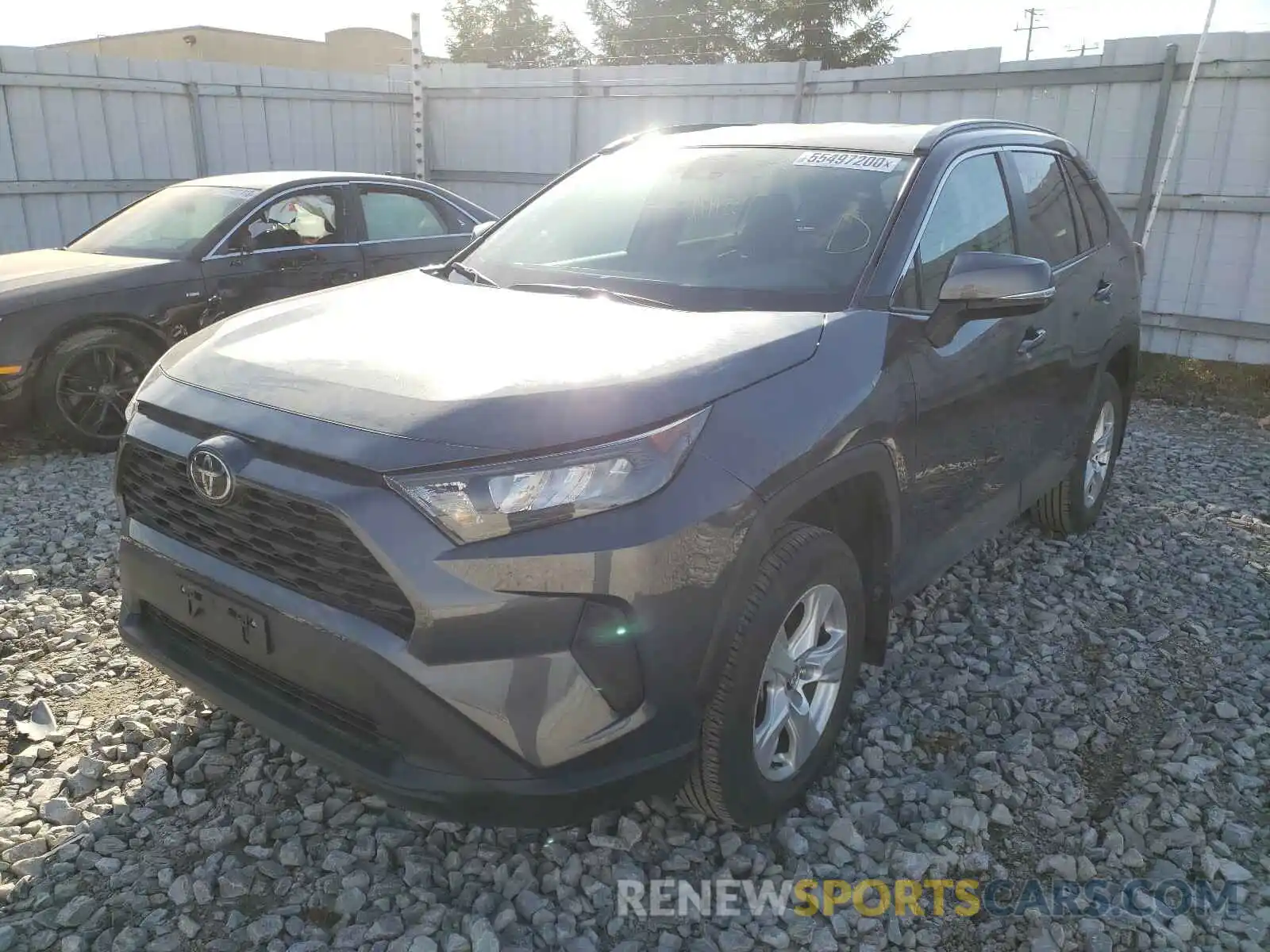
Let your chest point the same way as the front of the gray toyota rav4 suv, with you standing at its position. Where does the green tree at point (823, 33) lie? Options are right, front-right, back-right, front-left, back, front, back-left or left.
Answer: back-right

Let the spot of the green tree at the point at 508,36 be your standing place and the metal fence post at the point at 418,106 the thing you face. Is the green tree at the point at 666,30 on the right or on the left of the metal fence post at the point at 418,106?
left

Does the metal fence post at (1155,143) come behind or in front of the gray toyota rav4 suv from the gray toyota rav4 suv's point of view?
behind

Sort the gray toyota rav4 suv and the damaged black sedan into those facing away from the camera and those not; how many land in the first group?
0

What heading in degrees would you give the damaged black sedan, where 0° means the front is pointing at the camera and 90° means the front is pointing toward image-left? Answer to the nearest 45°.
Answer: approximately 45°

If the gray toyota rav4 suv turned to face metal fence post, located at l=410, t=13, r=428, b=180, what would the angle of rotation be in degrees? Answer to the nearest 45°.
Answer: approximately 135° to its right

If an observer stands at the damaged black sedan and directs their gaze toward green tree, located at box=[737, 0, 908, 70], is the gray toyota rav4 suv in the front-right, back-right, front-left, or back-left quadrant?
back-right

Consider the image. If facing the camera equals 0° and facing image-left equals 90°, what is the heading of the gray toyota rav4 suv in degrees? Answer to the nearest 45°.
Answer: approximately 45°
